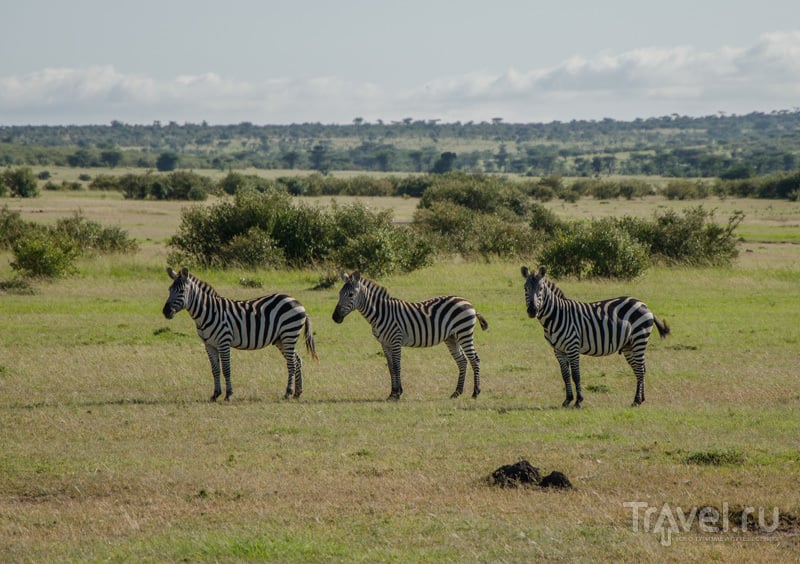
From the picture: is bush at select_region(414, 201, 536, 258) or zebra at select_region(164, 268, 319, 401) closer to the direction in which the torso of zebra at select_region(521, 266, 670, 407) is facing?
the zebra

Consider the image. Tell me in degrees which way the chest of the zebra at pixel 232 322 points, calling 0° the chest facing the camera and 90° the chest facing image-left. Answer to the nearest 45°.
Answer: approximately 90°

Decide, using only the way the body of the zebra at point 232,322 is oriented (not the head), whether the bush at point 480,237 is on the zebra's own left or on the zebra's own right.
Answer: on the zebra's own right

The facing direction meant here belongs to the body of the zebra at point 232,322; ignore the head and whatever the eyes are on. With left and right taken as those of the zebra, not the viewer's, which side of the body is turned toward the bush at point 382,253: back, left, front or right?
right

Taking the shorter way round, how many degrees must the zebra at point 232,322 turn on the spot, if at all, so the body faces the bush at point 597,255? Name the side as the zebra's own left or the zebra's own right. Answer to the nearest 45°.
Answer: approximately 135° to the zebra's own right

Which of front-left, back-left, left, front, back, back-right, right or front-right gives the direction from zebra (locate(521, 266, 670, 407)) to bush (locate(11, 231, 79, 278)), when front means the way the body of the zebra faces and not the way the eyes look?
front-right

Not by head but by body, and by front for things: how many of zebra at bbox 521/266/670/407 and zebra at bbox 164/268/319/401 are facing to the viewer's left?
2

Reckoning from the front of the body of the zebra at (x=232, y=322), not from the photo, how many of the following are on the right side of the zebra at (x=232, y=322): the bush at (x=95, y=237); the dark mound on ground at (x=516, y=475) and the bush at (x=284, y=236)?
2

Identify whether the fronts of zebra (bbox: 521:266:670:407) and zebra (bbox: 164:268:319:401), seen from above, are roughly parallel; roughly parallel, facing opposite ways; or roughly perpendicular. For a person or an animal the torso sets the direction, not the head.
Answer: roughly parallel

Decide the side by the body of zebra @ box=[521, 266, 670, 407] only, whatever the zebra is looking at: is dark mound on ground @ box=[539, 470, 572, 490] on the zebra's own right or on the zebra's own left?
on the zebra's own left

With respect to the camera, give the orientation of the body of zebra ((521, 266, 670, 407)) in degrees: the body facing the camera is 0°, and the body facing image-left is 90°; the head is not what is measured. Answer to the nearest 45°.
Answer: approximately 90°

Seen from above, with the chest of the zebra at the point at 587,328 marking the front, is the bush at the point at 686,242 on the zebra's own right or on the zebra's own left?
on the zebra's own right

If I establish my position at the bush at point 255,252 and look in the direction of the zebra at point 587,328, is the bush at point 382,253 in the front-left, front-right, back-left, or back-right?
front-left
